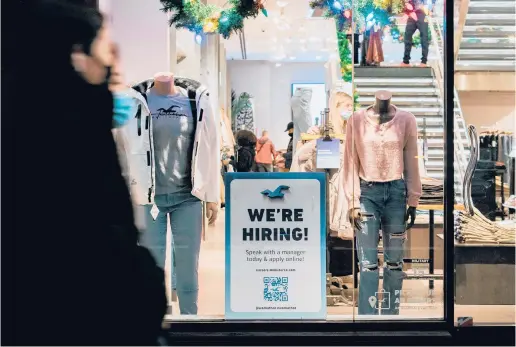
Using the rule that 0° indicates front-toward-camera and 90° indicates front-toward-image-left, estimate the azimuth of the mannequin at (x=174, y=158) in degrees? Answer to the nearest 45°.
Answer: approximately 0°

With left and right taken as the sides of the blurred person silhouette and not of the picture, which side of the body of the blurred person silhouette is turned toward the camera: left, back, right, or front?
right

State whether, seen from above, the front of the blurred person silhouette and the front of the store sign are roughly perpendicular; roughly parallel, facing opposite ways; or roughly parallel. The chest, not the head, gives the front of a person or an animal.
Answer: roughly perpendicular

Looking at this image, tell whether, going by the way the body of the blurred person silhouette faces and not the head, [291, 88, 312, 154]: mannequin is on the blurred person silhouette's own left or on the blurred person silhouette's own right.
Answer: on the blurred person silhouette's own left

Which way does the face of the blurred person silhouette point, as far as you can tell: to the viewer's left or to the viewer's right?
to the viewer's right

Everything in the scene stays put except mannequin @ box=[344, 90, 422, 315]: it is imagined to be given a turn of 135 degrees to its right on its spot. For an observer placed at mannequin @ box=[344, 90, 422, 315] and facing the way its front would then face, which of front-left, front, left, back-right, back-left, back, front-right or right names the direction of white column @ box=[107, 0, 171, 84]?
front-left

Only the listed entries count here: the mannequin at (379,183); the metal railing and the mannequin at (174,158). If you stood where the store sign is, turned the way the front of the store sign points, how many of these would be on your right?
1

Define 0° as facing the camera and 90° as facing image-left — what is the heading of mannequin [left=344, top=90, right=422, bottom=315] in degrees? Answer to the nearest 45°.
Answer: approximately 0°

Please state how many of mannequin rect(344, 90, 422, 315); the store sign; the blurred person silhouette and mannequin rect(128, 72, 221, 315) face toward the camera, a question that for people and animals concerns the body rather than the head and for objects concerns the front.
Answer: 3
